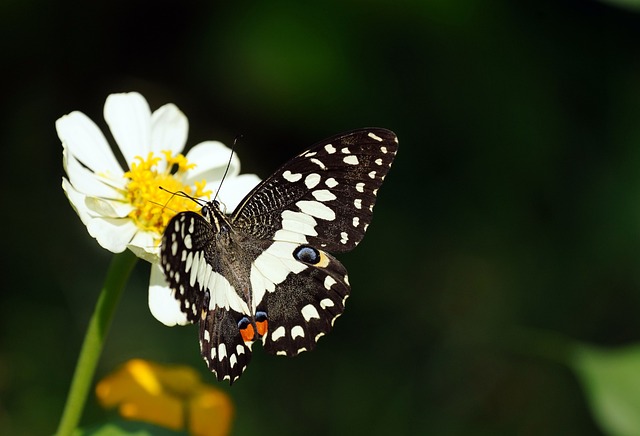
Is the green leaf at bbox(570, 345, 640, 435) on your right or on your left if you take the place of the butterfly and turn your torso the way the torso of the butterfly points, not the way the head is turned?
on your right

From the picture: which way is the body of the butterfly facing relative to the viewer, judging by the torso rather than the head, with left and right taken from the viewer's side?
facing away from the viewer and to the left of the viewer
